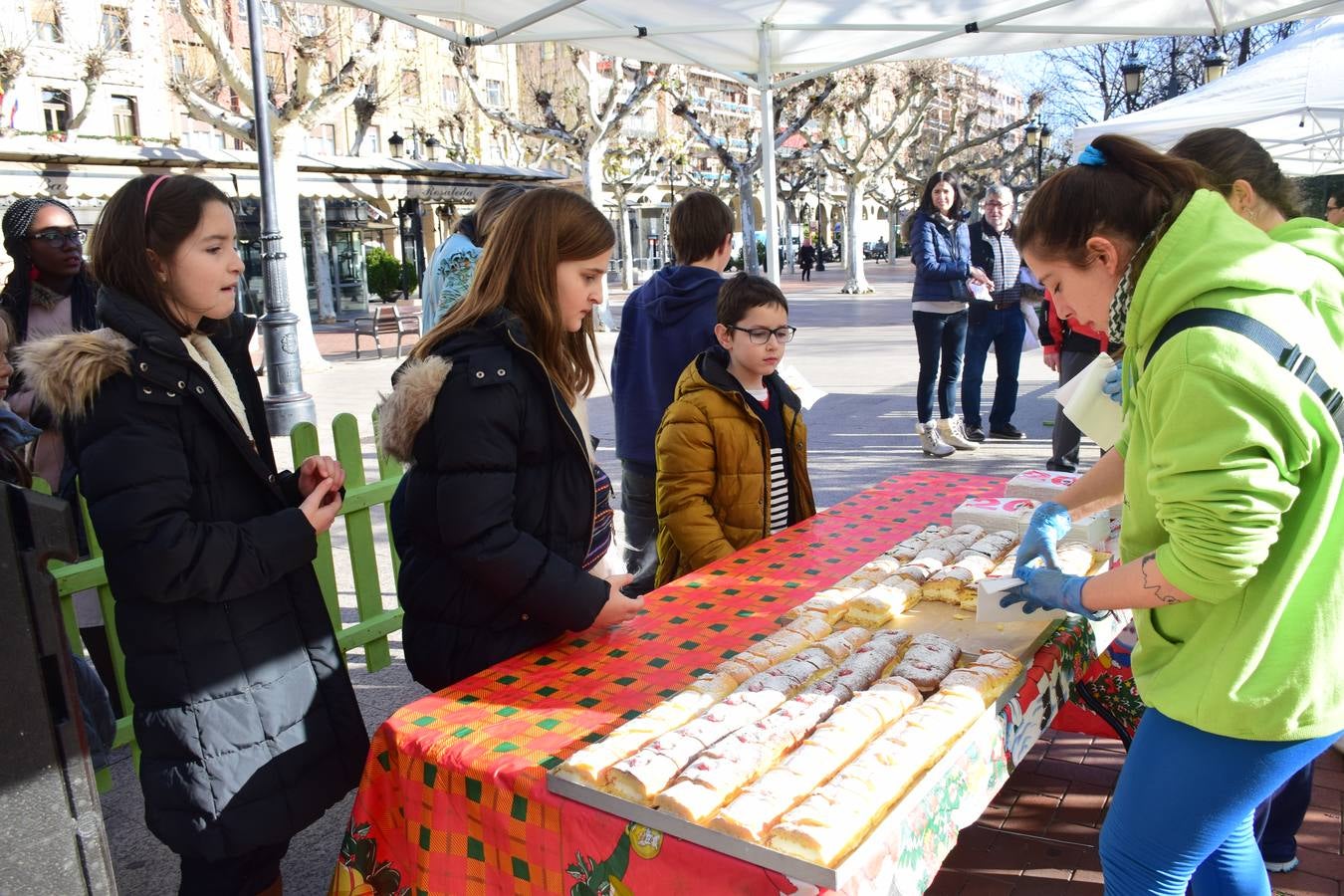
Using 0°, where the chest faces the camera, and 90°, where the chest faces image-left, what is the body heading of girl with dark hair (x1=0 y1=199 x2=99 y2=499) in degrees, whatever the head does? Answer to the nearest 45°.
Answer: approximately 315°

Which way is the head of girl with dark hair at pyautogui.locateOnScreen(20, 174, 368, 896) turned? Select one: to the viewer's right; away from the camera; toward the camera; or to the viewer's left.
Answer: to the viewer's right

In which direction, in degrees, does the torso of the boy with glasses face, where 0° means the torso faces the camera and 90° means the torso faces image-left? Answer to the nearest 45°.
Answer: approximately 315°

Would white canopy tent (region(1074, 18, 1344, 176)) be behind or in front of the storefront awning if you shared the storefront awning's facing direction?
in front

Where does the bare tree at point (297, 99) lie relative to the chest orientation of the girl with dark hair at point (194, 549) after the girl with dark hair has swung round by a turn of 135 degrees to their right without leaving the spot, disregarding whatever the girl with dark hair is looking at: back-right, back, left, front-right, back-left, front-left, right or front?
back-right

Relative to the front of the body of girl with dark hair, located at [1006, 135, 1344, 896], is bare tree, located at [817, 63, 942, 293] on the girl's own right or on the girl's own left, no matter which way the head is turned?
on the girl's own right

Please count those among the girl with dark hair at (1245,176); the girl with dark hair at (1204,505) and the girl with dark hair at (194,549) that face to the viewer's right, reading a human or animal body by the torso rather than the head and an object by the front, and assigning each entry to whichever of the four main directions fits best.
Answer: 1

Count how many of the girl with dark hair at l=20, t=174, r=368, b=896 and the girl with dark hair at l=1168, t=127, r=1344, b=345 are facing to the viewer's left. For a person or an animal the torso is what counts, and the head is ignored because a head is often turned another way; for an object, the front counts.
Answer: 1

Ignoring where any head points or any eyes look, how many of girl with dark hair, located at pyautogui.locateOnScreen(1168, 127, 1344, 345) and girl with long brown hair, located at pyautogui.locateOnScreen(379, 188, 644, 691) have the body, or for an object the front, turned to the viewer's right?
1

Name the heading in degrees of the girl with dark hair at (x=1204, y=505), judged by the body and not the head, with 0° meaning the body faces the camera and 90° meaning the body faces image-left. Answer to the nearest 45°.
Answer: approximately 90°

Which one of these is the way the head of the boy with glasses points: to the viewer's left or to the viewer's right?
to the viewer's right

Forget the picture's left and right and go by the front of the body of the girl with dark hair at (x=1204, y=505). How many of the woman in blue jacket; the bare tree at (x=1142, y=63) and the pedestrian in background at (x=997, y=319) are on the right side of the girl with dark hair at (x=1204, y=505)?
3
